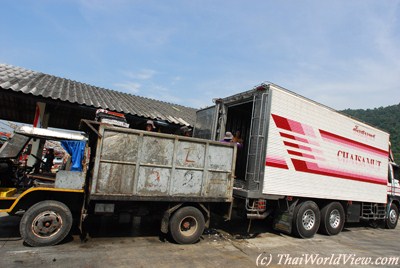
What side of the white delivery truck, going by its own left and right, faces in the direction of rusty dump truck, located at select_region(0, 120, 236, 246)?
back

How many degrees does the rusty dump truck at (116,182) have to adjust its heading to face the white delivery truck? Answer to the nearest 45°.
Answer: approximately 180°

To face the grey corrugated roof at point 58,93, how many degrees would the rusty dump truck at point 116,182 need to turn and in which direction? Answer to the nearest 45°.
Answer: approximately 45° to its right

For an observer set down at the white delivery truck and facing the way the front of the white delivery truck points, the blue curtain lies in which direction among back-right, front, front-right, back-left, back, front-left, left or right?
back

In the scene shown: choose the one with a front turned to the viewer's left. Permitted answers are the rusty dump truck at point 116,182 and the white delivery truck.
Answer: the rusty dump truck

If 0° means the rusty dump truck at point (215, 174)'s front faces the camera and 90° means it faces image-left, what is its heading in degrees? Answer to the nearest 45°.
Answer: approximately 90°

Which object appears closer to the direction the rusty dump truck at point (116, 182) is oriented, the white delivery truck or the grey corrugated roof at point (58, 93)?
the grey corrugated roof

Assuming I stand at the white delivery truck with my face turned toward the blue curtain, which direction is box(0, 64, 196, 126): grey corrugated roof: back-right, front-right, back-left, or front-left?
front-right

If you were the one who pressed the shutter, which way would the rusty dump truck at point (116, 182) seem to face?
facing to the left of the viewer

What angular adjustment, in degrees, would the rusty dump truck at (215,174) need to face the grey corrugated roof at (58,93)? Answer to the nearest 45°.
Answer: approximately 45° to its right

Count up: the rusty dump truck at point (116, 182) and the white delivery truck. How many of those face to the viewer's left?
1

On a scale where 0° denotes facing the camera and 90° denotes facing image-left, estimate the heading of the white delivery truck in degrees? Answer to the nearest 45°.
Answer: approximately 225°

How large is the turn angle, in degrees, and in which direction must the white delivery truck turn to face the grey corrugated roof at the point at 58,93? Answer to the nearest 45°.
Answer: approximately 135° to its left

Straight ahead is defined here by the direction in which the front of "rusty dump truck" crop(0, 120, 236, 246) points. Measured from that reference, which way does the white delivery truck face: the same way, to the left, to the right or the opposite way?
the opposite way
